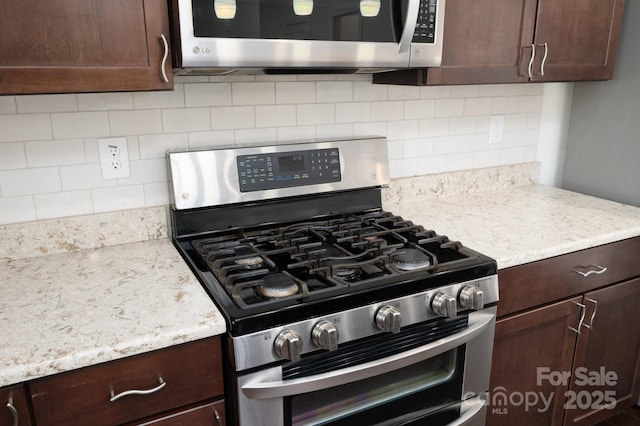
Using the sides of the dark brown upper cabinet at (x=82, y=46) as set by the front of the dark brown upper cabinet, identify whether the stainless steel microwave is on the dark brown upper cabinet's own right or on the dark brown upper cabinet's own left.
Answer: on the dark brown upper cabinet's own left

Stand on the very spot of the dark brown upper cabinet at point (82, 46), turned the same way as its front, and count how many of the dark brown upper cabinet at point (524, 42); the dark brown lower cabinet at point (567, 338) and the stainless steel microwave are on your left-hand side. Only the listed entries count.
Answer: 3

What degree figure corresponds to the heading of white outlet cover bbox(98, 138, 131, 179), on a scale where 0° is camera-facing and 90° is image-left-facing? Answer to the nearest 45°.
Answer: approximately 0°

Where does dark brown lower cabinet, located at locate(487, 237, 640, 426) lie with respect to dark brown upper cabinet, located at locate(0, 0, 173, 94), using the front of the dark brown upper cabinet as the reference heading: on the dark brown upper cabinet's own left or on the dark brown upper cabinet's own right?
on the dark brown upper cabinet's own left

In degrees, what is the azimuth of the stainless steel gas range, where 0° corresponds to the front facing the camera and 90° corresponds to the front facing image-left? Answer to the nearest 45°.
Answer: approximately 315°

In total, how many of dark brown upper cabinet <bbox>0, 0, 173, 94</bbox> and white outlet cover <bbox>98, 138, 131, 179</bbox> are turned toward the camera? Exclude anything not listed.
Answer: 2

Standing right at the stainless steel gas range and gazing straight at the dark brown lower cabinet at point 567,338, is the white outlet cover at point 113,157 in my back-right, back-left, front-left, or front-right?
back-left
